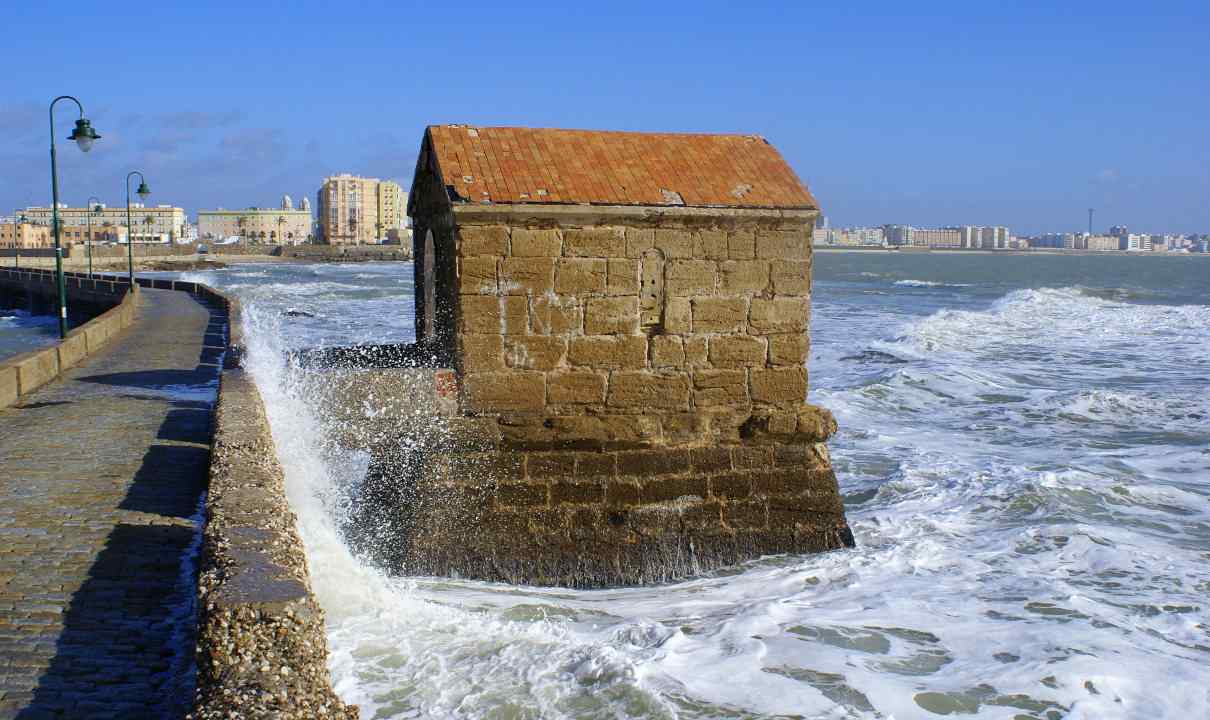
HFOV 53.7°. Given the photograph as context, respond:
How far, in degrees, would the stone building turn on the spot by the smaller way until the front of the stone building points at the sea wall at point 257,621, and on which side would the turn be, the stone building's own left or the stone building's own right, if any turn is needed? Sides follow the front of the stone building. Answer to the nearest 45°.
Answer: approximately 90° to the stone building's own left

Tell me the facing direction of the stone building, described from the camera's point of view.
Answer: facing to the left of the viewer
